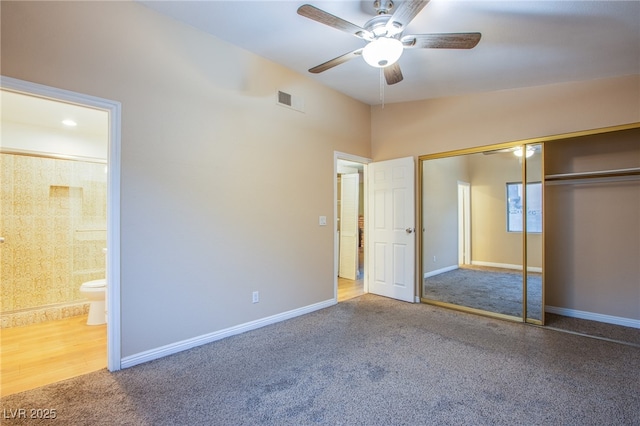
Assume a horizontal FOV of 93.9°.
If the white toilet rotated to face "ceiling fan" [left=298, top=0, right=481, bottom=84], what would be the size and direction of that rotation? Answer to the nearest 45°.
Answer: approximately 135° to its left

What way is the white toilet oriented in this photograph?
to the viewer's left

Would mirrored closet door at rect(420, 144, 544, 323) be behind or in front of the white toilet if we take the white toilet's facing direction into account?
behind

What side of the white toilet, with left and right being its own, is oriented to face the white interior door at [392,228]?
back

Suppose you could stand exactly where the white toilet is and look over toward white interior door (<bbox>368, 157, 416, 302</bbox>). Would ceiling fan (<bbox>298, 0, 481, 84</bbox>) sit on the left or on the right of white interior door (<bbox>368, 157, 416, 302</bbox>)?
right

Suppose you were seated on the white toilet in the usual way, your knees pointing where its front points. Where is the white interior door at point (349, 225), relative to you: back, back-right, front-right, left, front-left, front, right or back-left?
back
